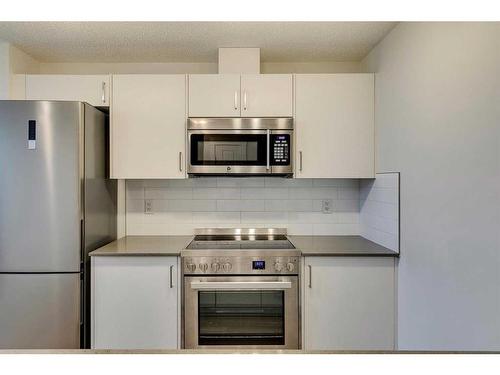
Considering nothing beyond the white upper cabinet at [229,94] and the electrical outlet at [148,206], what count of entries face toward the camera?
2

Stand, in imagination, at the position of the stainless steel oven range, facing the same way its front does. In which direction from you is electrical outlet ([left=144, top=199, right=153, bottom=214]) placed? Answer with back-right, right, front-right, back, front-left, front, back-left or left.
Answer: back-right

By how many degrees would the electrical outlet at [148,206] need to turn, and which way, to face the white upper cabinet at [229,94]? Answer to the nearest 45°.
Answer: approximately 45° to its left

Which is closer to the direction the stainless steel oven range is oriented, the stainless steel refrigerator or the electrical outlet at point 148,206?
the stainless steel refrigerator

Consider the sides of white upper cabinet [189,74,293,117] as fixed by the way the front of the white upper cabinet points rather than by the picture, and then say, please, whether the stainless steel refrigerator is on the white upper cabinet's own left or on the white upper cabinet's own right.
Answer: on the white upper cabinet's own right

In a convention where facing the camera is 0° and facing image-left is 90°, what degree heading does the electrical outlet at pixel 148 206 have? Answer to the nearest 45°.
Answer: approximately 0°

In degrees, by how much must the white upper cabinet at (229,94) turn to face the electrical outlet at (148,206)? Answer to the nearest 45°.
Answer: approximately 135° to its right
